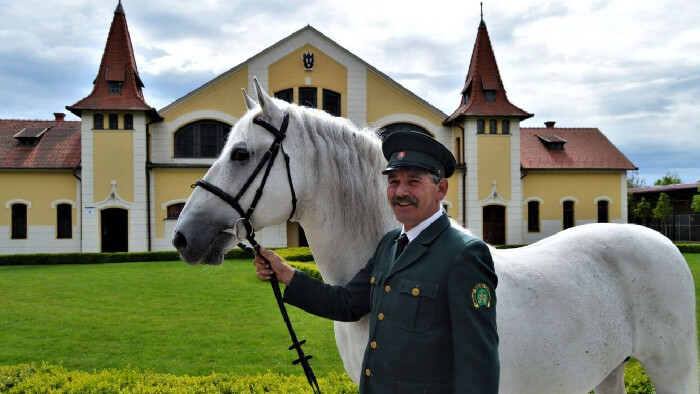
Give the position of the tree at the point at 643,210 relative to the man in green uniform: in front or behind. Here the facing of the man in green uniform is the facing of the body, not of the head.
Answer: behind

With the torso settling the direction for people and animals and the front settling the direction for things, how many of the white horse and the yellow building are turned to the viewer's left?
1

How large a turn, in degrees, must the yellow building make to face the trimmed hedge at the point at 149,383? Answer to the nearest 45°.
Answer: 0° — it already faces it

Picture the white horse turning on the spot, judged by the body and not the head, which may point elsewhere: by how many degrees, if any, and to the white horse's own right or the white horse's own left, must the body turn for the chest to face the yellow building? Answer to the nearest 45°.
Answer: approximately 45° to the white horse's own right

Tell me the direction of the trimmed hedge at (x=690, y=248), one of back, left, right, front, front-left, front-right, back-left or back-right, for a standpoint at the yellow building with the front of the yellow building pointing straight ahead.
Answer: left

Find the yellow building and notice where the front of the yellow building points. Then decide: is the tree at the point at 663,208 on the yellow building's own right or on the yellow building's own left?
on the yellow building's own left

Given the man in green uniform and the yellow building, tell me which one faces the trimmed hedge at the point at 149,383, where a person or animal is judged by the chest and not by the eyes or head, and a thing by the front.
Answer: the yellow building

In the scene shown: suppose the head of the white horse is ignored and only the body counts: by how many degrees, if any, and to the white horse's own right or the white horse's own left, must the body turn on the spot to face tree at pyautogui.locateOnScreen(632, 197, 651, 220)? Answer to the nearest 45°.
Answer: approximately 90° to the white horse's own right

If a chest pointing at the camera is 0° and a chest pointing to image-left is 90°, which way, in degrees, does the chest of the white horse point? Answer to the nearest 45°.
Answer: approximately 90°

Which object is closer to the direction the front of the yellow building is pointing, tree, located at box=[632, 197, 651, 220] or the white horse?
the white horse

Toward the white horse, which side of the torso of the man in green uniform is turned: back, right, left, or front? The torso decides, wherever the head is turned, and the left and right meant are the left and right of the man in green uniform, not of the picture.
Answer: back
